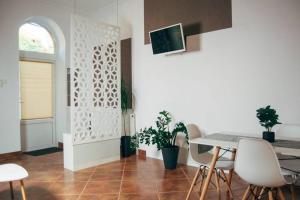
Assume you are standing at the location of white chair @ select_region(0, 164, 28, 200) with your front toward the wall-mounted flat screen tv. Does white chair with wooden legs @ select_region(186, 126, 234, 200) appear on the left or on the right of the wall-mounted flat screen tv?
right

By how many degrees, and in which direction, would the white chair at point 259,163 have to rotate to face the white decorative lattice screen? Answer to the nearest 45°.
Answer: approximately 90° to its left

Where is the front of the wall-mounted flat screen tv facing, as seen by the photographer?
facing the viewer and to the left of the viewer

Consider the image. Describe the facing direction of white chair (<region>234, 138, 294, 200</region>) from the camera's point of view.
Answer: facing away from the viewer and to the right of the viewer

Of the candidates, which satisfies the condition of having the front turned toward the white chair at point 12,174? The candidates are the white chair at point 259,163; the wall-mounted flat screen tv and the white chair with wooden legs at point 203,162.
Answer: the wall-mounted flat screen tv

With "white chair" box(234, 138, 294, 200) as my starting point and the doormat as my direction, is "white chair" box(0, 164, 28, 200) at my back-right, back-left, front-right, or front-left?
front-left

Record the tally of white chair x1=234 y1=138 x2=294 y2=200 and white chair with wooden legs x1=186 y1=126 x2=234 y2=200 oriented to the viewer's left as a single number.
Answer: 0

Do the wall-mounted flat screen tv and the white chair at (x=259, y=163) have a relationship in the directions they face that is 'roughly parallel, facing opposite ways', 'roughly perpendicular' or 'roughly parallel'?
roughly parallel, facing opposite ways

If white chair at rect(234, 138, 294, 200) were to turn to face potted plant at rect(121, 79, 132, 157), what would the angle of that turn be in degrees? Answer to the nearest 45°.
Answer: approximately 90° to its left
